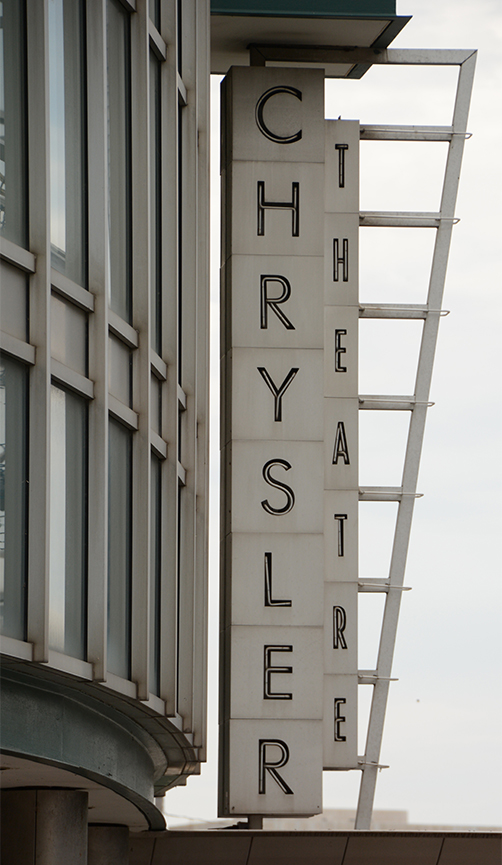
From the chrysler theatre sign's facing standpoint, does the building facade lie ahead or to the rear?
ahead

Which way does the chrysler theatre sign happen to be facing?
toward the camera

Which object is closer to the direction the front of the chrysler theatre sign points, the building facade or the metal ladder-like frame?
the building facade

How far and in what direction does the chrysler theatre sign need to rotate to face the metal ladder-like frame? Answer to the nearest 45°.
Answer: approximately 135° to its left
